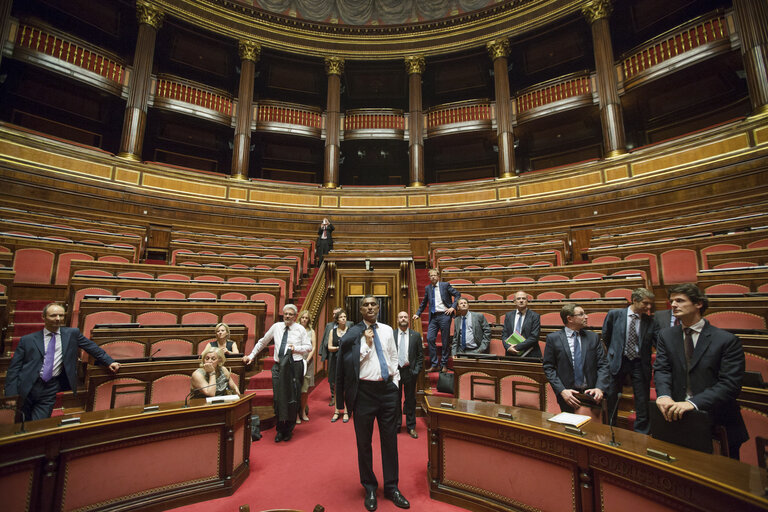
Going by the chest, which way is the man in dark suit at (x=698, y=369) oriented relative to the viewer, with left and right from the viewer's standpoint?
facing the viewer and to the left of the viewer

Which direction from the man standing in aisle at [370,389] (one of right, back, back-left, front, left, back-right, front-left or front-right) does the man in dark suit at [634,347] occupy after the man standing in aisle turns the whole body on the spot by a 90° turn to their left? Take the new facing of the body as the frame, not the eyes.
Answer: front

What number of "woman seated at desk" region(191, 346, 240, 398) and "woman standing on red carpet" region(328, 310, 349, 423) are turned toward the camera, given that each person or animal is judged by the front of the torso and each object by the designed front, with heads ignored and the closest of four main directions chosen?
2

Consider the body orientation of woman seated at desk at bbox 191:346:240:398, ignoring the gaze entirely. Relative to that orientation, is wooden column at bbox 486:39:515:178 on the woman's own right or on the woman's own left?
on the woman's own left

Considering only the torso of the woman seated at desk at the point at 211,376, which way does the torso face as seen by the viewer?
toward the camera

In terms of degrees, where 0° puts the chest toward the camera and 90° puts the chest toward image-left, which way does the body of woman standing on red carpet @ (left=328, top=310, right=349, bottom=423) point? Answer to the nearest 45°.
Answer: approximately 0°

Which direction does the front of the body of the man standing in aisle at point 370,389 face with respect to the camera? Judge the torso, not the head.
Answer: toward the camera

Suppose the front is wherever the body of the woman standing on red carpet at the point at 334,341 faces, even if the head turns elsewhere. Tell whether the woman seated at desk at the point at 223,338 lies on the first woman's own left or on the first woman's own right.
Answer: on the first woman's own right

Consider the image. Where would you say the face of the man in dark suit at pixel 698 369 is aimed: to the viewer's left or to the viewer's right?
to the viewer's left
